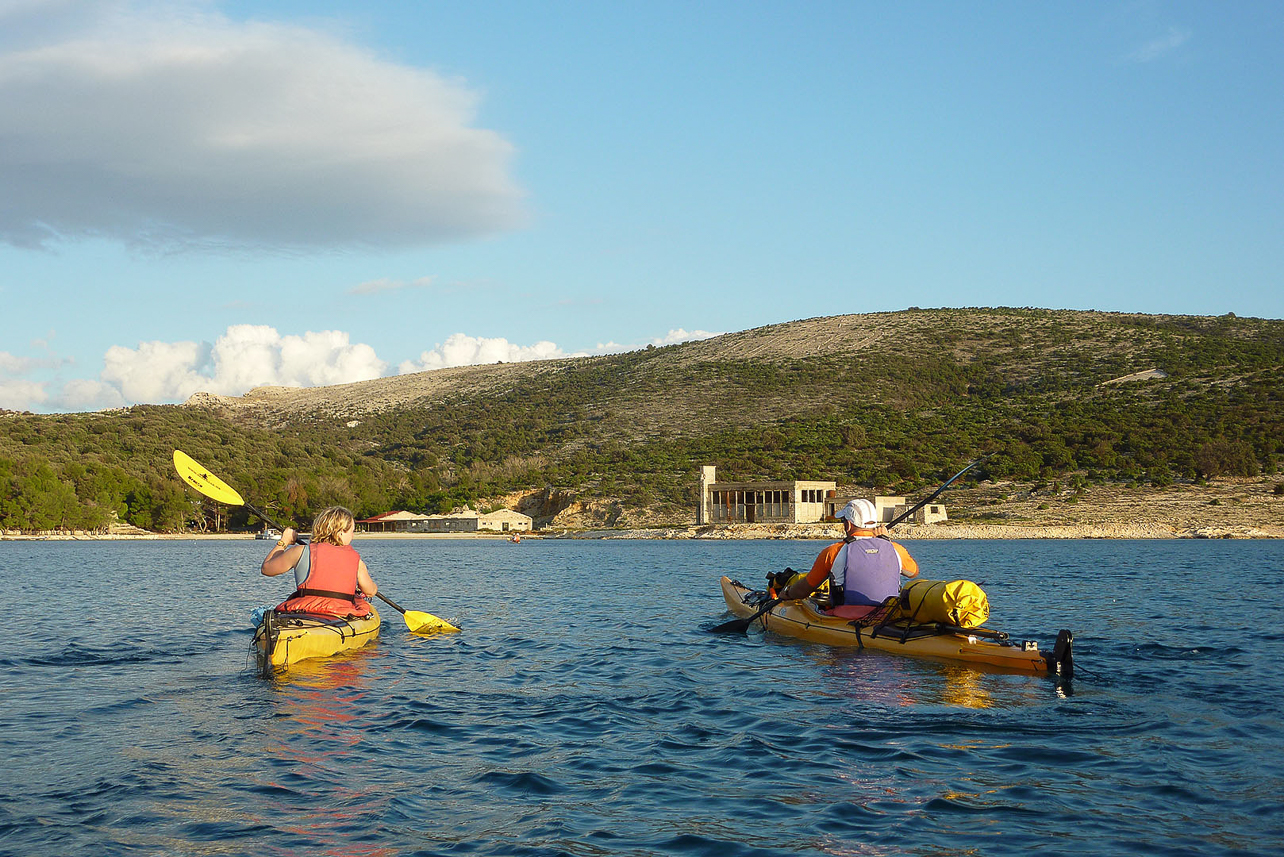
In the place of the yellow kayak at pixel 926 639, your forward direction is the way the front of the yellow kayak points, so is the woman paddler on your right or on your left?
on your left

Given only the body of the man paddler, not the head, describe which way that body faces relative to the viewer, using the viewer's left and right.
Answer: facing away from the viewer and to the left of the viewer

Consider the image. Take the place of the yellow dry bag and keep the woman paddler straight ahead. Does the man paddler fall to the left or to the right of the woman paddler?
right

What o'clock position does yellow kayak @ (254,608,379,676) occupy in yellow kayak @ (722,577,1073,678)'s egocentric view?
yellow kayak @ (254,608,379,676) is roughly at 10 o'clock from yellow kayak @ (722,577,1073,678).

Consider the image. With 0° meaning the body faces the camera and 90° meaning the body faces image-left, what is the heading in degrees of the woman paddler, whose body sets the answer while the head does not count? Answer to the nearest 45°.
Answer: approximately 180°

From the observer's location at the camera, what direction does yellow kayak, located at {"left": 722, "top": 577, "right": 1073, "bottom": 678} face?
facing away from the viewer and to the left of the viewer
